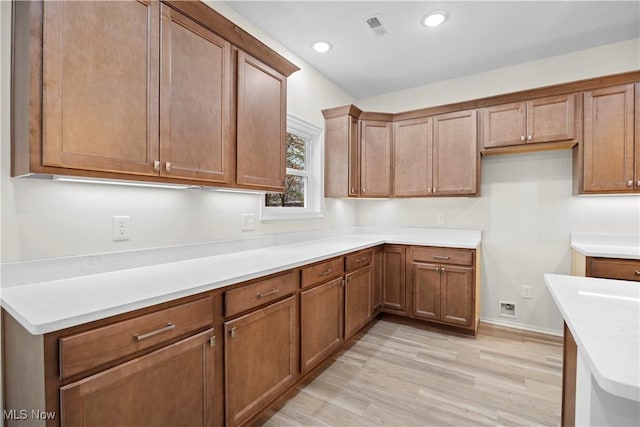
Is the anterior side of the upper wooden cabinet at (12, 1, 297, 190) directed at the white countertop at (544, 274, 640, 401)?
yes

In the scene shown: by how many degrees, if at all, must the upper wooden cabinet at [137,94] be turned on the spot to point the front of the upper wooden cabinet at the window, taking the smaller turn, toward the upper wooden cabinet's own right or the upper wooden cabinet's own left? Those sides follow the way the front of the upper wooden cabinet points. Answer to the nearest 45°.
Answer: approximately 90° to the upper wooden cabinet's own left

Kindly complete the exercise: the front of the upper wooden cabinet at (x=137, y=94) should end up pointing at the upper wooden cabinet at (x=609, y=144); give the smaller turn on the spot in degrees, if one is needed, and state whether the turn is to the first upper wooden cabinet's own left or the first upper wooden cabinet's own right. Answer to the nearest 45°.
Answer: approximately 45° to the first upper wooden cabinet's own left

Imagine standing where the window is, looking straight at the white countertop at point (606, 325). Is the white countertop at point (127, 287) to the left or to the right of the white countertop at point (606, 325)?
right

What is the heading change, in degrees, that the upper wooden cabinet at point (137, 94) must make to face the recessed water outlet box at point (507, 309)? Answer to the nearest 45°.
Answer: approximately 45° to its left

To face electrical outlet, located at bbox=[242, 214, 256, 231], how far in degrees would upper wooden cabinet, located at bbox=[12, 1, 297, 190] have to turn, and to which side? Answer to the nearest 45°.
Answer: approximately 90° to its left

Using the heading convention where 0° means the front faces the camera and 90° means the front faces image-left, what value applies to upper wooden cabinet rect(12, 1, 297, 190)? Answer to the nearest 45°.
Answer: approximately 315°

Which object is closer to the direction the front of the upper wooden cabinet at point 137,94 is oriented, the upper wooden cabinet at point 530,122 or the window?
the upper wooden cabinet
